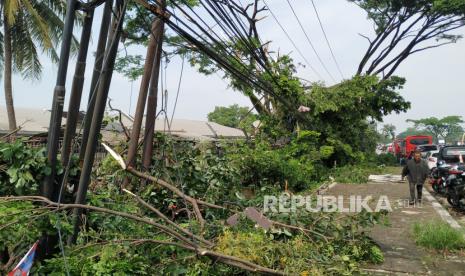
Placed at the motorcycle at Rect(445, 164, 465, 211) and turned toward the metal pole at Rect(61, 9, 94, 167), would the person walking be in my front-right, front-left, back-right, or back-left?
front-right

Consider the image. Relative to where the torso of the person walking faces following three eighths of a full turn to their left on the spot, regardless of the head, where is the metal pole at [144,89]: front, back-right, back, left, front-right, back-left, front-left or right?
back

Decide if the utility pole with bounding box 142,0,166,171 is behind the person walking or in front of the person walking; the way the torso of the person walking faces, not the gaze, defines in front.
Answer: in front

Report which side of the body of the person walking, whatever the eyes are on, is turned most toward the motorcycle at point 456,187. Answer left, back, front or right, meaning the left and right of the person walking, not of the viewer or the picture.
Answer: left

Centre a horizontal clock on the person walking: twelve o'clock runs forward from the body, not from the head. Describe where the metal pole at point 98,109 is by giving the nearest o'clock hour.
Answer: The metal pole is roughly at 1 o'clock from the person walking.

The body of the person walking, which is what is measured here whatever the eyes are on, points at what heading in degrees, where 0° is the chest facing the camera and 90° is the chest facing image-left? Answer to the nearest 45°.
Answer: approximately 0°

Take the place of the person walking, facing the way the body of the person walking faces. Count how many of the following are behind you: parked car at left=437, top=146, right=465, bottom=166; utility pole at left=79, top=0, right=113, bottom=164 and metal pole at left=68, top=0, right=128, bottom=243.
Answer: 1

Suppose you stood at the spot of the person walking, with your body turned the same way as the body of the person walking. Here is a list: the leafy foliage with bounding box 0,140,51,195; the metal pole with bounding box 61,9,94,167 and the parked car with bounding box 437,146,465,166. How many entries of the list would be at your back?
1

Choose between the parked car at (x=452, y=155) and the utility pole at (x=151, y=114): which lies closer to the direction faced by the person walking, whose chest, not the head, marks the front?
the utility pole

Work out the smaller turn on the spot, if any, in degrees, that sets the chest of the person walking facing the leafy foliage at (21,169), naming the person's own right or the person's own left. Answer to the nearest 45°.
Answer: approximately 45° to the person's own right

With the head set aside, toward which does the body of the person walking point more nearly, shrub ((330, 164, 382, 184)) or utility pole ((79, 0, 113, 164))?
the utility pole

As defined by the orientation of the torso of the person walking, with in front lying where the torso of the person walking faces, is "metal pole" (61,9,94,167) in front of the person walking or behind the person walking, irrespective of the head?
in front
